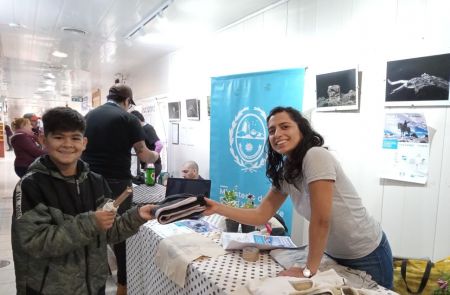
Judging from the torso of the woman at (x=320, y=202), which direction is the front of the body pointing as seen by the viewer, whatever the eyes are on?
to the viewer's left

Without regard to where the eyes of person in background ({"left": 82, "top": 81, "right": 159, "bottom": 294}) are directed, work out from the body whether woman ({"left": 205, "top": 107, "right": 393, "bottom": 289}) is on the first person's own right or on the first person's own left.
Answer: on the first person's own right

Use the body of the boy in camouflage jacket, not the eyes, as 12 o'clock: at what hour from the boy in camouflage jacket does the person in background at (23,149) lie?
The person in background is roughly at 7 o'clock from the boy in camouflage jacket.

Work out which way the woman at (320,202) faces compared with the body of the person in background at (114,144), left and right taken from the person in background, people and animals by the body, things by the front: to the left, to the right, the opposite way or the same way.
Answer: to the left

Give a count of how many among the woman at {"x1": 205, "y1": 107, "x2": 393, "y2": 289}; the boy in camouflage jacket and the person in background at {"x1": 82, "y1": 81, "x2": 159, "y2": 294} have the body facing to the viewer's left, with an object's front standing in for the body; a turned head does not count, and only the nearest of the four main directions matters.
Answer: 1

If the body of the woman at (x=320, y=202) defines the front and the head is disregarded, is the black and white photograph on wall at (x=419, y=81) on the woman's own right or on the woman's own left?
on the woman's own right

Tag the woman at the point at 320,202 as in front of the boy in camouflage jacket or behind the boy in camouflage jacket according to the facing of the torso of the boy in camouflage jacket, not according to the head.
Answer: in front

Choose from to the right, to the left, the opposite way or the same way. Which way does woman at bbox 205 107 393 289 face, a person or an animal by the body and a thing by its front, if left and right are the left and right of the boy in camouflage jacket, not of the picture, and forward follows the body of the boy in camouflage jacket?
to the right

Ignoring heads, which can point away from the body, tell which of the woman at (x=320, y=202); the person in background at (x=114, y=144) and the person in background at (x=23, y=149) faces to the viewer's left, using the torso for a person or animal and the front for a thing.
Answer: the woman
